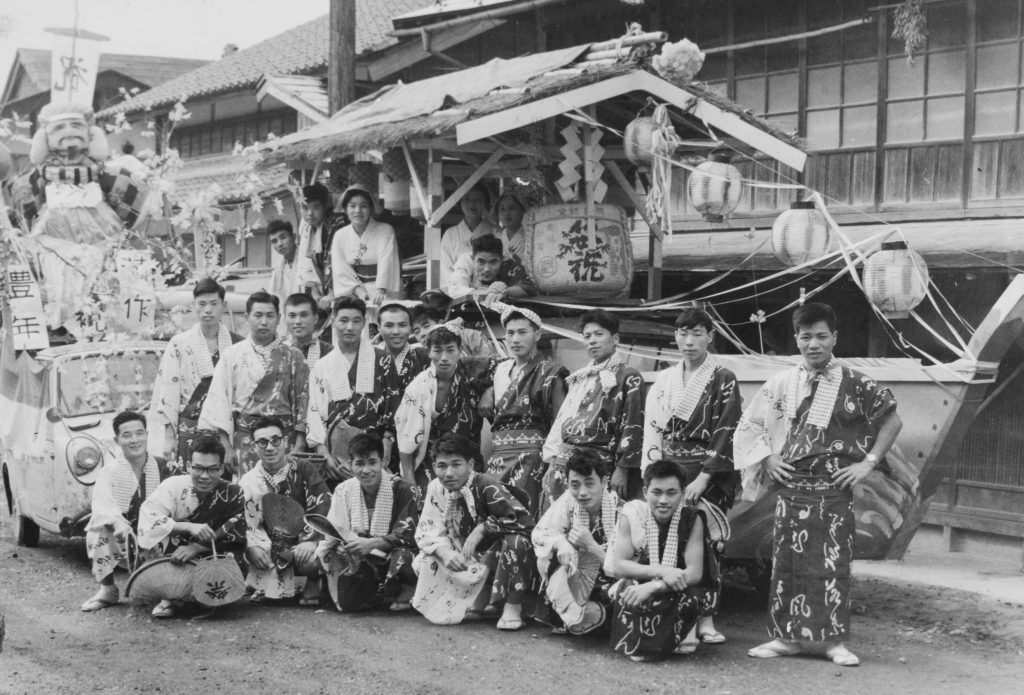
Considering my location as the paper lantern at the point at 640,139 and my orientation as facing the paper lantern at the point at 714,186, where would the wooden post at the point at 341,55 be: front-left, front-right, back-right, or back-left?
back-left

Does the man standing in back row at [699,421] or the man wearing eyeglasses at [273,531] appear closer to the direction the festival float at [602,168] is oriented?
the man standing in back row

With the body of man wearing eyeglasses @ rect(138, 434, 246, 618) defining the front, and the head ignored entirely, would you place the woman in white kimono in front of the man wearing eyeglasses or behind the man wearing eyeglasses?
behind

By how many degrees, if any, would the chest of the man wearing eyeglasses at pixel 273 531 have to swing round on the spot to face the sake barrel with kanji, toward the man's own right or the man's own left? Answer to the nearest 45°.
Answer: approximately 135° to the man's own left

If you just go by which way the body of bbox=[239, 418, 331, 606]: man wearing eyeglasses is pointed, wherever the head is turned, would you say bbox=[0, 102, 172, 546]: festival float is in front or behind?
behind

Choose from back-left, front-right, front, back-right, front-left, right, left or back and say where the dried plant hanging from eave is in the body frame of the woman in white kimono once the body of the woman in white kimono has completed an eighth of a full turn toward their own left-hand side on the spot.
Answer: front-left

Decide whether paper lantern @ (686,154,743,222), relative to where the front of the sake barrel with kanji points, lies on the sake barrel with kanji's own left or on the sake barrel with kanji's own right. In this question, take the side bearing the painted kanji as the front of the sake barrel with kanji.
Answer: on the sake barrel with kanji's own left

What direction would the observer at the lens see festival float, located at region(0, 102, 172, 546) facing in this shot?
facing the viewer and to the right of the viewer

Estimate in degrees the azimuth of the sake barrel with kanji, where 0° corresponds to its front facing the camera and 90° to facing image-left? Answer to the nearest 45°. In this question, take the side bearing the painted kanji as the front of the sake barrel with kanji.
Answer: approximately 0°
